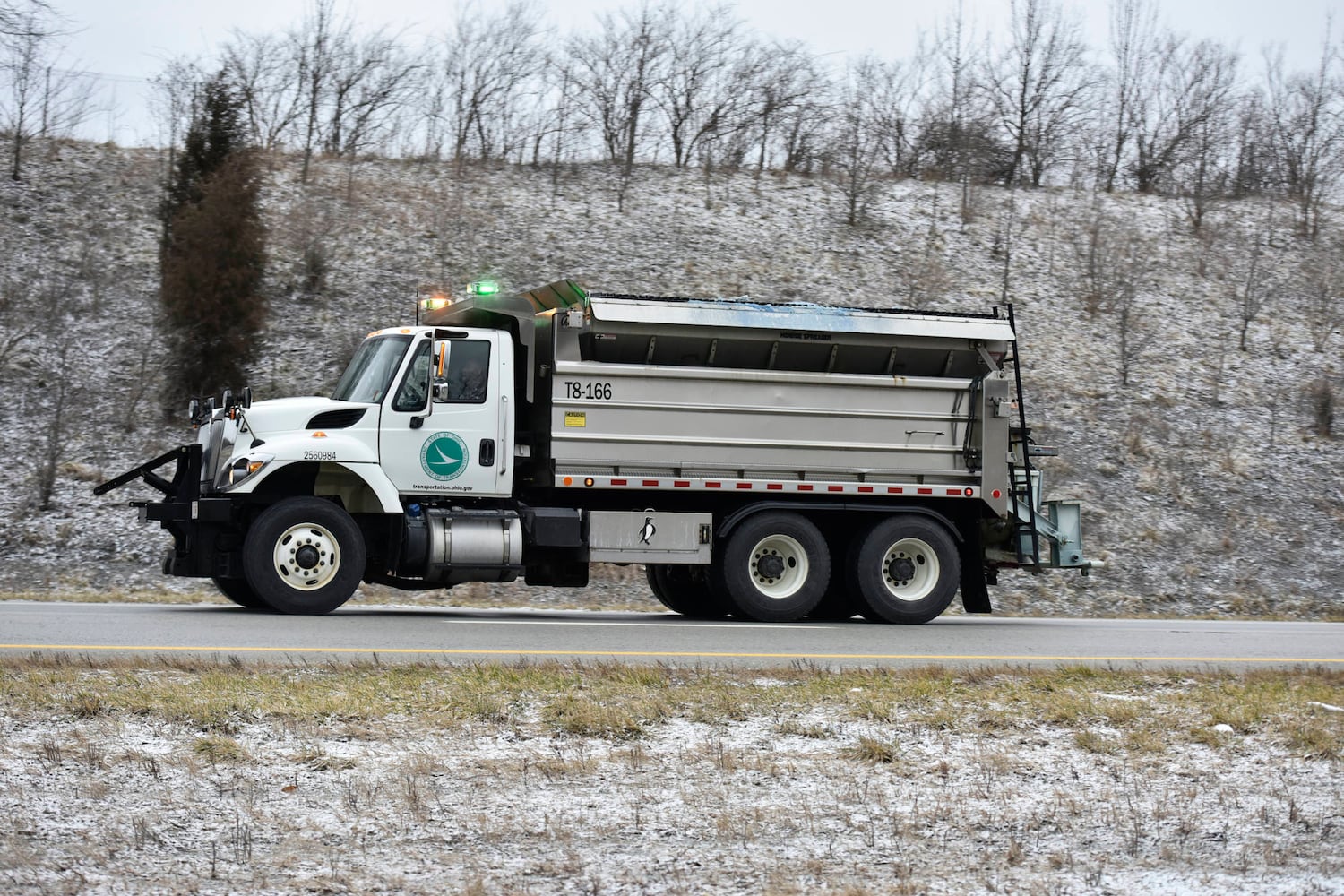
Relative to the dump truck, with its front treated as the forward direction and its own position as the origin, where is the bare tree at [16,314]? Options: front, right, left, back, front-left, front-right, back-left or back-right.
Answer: front-right

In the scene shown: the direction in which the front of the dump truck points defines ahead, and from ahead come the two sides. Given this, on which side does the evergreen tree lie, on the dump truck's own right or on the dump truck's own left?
on the dump truck's own right

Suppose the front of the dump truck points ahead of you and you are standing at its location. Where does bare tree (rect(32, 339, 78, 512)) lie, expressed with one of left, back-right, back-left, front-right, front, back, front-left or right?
front-right

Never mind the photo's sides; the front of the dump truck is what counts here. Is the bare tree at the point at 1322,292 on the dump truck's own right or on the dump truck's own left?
on the dump truck's own right

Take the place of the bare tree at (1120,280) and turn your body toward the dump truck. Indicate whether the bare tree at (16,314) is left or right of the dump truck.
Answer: right

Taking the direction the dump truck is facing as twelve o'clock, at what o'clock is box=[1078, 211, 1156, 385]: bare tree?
The bare tree is roughly at 4 o'clock from the dump truck.

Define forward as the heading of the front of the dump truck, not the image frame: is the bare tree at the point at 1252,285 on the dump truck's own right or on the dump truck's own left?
on the dump truck's own right

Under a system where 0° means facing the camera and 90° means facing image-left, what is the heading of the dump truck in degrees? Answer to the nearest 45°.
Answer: approximately 90°

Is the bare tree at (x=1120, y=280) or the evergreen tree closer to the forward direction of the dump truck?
the evergreen tree
